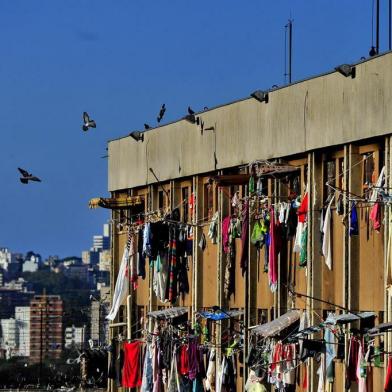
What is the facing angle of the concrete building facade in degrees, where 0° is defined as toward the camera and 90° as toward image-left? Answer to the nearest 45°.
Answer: approximately 45°
